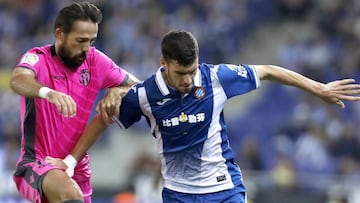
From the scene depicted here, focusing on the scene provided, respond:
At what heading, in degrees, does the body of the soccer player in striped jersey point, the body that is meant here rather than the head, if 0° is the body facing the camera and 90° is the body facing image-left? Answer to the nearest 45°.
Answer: approximately 0°
